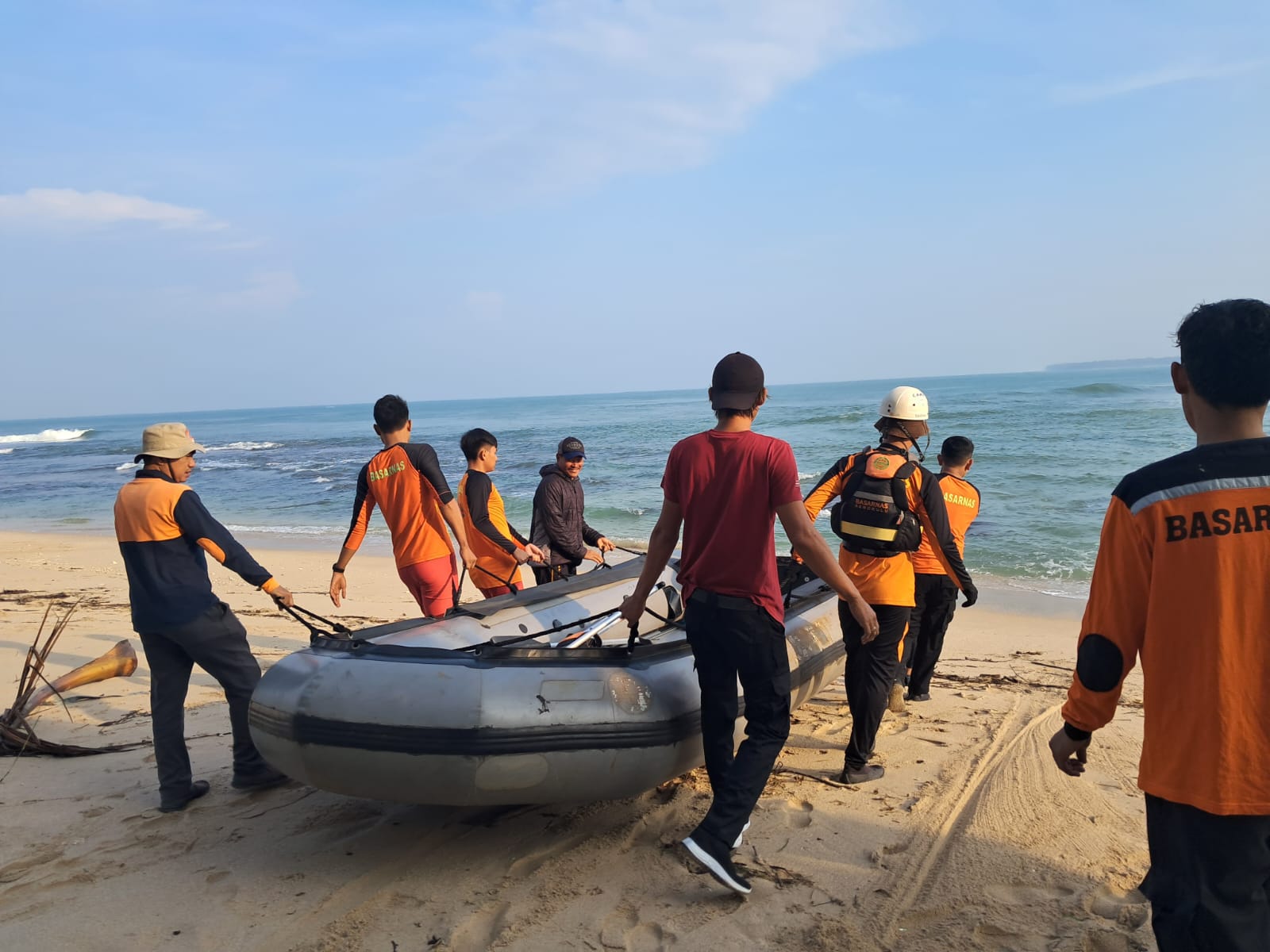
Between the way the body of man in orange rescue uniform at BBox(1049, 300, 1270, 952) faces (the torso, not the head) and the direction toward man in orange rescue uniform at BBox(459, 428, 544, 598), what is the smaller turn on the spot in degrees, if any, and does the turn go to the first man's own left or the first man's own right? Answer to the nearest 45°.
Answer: approximately 45° to the first man's own left

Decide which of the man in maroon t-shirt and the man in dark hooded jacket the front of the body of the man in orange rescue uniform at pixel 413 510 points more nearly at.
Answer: the man in dark hooded jacket

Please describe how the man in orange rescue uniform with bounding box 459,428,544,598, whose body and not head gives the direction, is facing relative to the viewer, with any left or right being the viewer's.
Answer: facing to the right of the viewer

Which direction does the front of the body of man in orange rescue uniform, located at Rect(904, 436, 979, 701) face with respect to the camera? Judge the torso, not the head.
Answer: away from the camera

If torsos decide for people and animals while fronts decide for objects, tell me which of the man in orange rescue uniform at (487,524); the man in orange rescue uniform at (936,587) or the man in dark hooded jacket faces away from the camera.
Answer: the man in orange rescue uniform at (936,587)

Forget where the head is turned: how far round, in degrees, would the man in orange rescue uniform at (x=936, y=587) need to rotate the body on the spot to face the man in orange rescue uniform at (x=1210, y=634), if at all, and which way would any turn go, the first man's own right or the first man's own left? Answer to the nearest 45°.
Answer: approximately 180°

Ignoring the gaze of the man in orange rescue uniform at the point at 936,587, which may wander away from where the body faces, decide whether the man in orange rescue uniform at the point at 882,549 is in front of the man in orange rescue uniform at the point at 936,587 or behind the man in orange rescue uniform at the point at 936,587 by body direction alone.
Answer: behind

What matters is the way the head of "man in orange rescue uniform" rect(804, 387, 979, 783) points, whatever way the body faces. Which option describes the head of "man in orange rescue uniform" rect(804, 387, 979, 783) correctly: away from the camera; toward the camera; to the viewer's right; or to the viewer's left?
away from the camera

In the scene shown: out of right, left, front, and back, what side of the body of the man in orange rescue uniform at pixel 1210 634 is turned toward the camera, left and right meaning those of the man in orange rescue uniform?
back

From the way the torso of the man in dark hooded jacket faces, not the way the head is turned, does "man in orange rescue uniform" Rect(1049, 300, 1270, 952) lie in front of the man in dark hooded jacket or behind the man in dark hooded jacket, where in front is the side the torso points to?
in front

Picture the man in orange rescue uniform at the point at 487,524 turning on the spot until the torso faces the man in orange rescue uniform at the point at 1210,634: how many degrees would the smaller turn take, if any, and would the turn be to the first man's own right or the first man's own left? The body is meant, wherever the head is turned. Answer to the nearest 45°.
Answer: approximately 90° to the first man's own right

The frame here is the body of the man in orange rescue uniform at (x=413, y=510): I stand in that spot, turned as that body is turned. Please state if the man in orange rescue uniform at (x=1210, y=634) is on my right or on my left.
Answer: on my right

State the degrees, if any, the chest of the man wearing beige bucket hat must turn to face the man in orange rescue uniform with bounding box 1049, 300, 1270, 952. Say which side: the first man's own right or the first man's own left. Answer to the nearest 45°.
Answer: approximately 90° to the first man's own right
